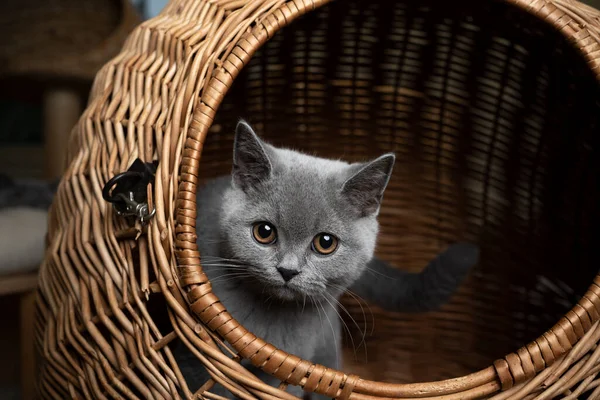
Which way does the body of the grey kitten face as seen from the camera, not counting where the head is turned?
toward the camera
